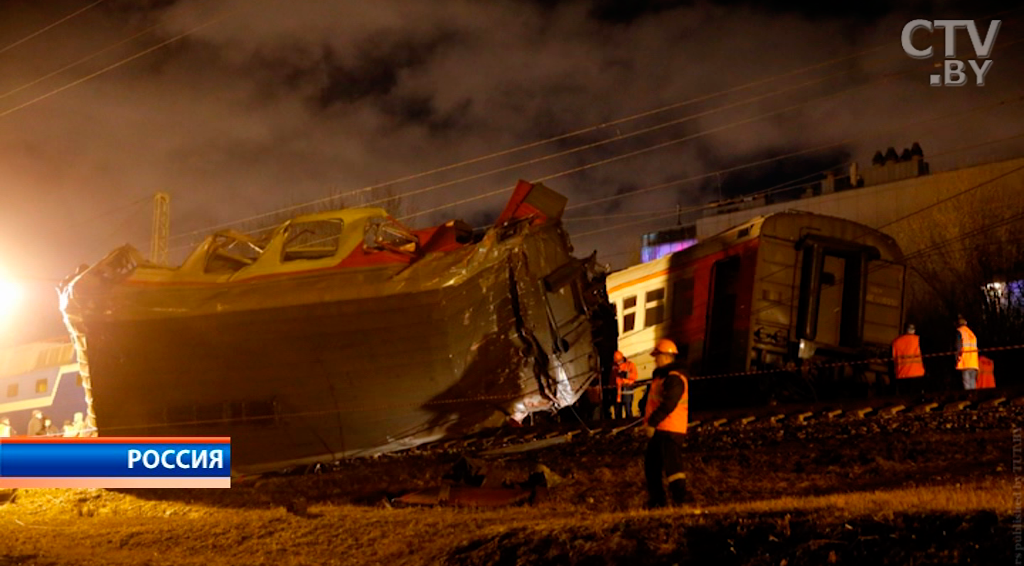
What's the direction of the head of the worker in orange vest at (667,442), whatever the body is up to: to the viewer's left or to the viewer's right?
to the viewer's left

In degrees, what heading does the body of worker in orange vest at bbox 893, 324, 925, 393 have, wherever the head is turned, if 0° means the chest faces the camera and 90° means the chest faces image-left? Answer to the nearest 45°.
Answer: approximately 180°

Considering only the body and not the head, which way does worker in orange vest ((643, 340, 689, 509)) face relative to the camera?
to the viewer's left

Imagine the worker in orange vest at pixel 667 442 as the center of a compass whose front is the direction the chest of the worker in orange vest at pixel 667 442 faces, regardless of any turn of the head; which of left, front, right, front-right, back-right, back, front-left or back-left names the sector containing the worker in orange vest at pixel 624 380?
right

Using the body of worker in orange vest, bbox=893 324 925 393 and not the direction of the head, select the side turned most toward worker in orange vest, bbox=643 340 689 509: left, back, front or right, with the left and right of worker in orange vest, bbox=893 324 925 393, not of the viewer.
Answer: back

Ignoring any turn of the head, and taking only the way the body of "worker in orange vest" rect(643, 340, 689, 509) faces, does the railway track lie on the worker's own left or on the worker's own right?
on the worker's own right

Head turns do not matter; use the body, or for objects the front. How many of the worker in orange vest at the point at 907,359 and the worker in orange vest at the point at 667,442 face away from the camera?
1

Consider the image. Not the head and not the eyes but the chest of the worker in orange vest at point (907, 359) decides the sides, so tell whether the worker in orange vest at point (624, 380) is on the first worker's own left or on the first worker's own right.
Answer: on the first worker's own left

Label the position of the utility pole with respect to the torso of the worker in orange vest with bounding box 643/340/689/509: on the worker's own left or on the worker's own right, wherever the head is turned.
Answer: on the worker's own right

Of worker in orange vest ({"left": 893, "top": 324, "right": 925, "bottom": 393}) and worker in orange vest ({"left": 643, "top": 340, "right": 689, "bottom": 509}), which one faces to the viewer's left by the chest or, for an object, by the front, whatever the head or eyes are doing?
worker in orange vest ({"left": 643, "top": 340, "right": 689, "bottom": 509})
